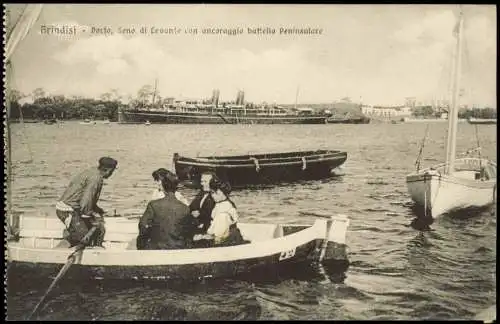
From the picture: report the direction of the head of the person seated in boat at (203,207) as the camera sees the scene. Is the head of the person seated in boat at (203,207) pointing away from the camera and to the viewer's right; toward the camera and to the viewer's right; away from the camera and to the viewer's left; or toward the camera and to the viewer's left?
toward the camera and to the viewer's left

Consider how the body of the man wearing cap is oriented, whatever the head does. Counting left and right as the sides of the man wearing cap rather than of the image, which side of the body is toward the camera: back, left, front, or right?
right

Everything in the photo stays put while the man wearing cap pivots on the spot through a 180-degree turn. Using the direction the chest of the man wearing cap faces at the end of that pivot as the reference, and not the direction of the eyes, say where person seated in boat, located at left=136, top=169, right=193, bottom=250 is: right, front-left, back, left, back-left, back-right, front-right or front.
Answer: back-left

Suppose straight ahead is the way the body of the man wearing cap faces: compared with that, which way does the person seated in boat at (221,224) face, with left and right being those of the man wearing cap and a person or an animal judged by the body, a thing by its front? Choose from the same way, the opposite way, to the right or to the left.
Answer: the opposite way

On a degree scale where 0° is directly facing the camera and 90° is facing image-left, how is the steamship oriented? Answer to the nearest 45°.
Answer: approximately 90°

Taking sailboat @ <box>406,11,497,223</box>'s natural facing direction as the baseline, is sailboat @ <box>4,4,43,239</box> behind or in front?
in front

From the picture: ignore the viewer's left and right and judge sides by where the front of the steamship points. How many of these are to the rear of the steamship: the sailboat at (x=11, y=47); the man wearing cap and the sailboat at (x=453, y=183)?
0
